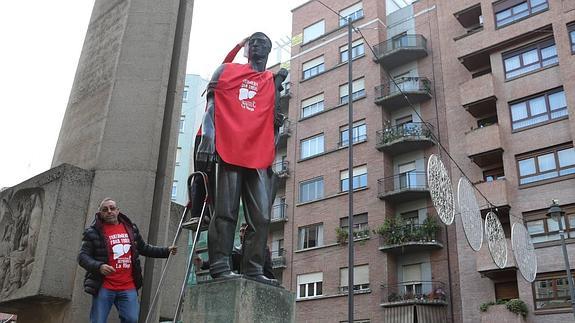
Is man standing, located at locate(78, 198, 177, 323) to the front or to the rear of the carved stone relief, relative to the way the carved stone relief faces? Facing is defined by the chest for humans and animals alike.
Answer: to the front

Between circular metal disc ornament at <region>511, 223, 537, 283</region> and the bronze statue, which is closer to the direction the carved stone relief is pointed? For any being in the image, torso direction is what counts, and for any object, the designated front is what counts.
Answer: the bronze statue

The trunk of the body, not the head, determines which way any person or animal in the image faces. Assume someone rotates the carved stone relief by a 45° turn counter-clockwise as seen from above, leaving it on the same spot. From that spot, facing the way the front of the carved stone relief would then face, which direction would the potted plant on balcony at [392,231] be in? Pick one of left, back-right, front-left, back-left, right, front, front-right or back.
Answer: left

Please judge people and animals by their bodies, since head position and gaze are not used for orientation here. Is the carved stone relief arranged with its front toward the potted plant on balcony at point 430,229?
no

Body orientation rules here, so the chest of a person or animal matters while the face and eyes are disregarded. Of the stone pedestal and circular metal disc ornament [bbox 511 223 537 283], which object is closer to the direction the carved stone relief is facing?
the stone pedestal

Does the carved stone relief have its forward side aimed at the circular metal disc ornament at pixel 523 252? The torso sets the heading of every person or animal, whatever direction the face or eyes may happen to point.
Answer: no

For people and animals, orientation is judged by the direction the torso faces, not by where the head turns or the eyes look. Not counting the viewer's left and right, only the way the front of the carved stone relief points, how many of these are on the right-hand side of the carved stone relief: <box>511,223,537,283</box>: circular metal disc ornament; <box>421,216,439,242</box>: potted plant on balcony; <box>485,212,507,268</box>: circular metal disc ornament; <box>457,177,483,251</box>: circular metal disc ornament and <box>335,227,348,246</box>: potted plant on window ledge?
0

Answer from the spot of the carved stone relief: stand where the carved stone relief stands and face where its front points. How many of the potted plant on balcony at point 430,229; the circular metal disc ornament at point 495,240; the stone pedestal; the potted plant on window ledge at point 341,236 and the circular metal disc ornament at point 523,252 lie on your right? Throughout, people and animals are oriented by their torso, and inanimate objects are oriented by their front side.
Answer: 0

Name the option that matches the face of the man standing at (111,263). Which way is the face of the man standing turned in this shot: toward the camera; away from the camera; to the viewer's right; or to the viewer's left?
toward the camera

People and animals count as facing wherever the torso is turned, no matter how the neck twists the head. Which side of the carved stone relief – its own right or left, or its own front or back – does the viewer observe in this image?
front

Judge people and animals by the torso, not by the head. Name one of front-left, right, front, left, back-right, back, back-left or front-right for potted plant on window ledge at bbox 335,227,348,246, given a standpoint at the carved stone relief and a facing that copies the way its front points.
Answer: back-left

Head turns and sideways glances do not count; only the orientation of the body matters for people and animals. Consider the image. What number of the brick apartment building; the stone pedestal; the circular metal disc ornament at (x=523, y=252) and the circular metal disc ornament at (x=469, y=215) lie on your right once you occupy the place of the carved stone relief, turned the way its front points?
0

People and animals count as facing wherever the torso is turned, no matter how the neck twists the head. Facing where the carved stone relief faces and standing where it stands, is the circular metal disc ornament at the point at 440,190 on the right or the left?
on its left

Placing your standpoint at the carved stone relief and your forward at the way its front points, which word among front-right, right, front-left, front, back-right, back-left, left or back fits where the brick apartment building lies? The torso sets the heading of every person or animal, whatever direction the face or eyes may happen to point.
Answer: back-left
